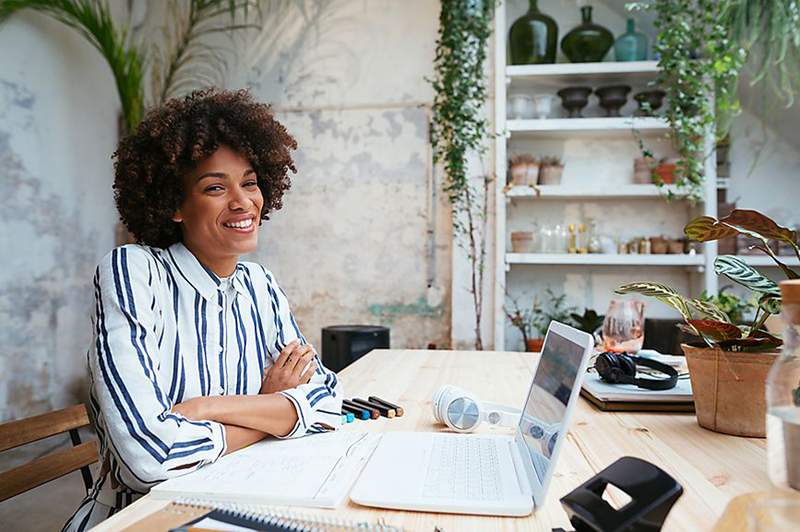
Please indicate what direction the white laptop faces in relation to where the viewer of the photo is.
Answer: facing to the left of the viewer

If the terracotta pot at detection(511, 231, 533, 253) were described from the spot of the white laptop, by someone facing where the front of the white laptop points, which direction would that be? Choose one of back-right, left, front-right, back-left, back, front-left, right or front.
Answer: right

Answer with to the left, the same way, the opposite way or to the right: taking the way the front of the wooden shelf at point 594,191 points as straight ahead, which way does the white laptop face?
to the right

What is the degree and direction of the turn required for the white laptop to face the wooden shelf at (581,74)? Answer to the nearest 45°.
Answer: approximately 90° to its right

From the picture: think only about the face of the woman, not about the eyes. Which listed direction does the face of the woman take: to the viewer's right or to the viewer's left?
to the viewer's right

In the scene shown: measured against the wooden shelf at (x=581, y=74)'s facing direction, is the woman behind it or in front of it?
in front
